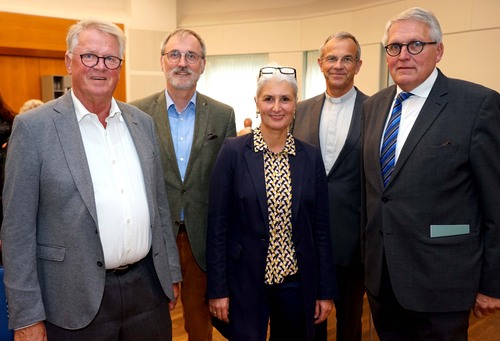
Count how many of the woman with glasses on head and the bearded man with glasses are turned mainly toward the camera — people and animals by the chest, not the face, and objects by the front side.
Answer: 2

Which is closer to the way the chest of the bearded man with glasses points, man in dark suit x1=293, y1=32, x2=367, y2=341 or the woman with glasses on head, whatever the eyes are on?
the woman with glasses on head

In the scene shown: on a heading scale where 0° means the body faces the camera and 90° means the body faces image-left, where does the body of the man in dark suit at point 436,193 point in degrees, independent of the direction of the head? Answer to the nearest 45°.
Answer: approximately 45°

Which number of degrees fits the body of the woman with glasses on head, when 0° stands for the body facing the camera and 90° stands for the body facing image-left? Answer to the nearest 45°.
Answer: approximately 0°

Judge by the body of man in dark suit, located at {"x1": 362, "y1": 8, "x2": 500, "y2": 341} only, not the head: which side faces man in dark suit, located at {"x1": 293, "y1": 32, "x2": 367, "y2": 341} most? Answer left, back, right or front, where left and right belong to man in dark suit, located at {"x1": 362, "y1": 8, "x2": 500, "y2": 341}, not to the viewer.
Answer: right

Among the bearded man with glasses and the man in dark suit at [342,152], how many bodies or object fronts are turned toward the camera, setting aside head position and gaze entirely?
2

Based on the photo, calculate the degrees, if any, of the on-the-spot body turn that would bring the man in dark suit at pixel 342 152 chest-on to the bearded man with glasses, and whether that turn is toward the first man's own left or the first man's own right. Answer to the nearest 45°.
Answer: approximately 90° to the first man's own right

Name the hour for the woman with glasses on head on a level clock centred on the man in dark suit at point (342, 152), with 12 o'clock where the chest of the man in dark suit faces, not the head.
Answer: The woman with glasses on head is roughly at 1 o'clock from the man in dark suit.
